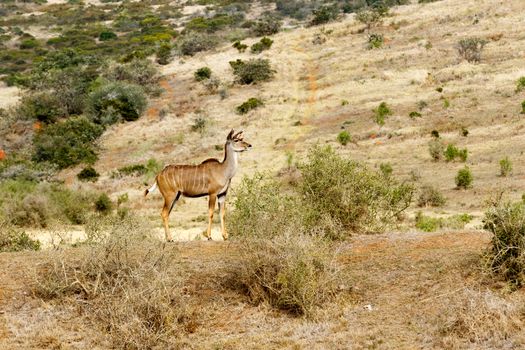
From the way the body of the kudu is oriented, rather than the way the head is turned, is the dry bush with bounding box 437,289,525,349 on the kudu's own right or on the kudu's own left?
on the kudu's own right

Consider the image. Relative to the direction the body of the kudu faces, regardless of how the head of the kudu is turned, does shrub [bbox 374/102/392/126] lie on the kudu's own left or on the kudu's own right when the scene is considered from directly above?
on the kudu's own left

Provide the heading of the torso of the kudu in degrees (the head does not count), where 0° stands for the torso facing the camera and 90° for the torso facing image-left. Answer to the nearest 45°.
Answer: approximately 270°

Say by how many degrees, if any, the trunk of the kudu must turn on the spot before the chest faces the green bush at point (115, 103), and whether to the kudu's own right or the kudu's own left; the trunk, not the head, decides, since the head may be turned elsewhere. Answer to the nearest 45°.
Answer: approximately 90° to the kudu's own left

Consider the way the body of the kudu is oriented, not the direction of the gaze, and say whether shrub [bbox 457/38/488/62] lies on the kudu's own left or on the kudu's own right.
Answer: on the kudu's own left

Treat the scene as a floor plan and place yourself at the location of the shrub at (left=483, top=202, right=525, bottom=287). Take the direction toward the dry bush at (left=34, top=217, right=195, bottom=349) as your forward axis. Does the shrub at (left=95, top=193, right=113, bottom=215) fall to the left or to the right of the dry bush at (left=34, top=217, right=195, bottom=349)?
right

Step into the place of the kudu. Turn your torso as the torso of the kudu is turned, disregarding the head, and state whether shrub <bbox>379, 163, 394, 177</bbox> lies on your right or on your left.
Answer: on your left

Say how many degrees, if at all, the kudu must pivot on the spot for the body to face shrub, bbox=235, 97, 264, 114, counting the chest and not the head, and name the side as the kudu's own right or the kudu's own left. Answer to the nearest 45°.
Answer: approximately 90° to the kudu's own left

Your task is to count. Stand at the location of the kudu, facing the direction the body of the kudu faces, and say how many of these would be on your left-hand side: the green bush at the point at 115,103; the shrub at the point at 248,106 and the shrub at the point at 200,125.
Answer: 3

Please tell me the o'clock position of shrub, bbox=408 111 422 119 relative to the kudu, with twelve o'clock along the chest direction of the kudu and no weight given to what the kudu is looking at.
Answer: The shrub is roughly at 10 o'clock from the kudu.

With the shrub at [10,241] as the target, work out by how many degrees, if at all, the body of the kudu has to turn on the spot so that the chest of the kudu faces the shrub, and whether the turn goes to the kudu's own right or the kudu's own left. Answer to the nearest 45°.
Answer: approximately 180°
